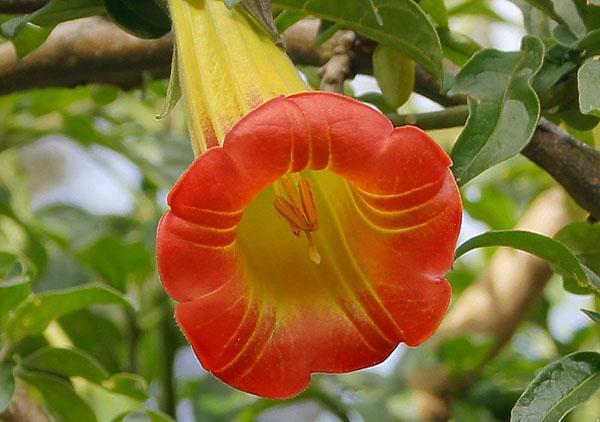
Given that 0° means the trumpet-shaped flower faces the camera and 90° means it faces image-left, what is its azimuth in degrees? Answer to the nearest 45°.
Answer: approximately 0°
